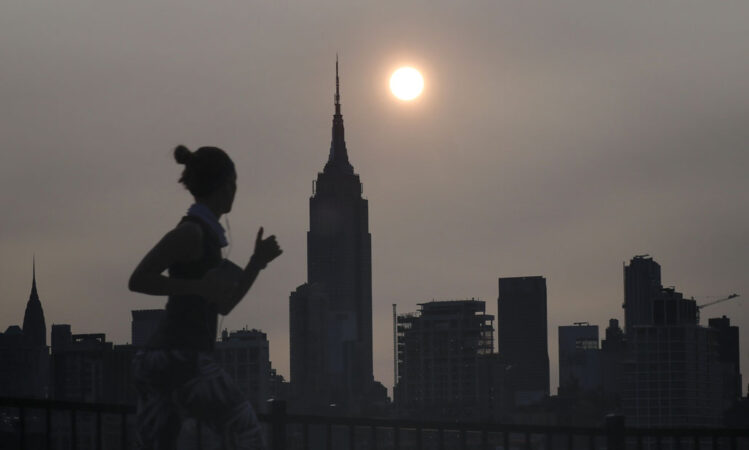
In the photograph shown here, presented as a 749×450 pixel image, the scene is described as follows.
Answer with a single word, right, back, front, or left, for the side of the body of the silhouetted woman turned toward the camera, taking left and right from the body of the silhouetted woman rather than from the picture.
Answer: right
